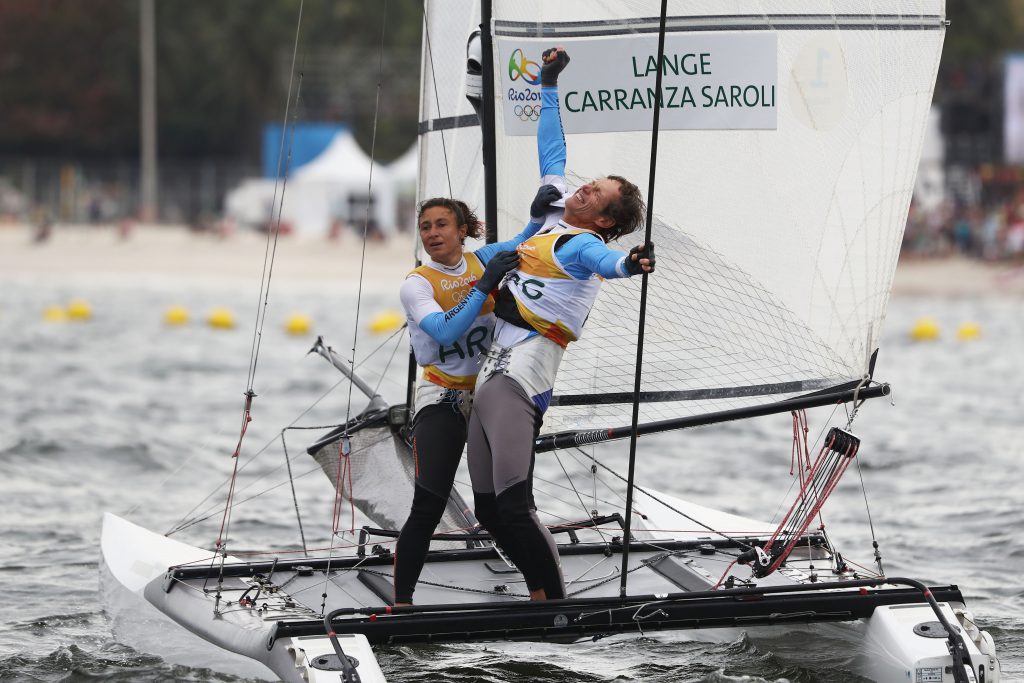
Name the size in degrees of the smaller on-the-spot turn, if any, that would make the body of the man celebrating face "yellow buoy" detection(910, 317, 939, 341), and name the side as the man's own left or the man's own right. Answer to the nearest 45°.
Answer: approximately 135° to the man's own right

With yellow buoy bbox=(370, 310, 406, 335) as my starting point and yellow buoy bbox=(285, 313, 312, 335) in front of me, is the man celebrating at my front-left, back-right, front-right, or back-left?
back-left

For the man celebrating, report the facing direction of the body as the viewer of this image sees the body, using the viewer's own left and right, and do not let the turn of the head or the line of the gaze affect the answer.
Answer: facing the viewer and to the left of the viewer

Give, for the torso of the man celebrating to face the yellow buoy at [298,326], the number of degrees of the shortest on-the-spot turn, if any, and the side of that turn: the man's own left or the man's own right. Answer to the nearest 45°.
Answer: approximately 135° to the man's own right

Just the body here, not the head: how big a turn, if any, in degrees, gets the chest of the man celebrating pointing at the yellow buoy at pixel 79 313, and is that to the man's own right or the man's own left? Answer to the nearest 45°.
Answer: approximately 135° to the man's own right

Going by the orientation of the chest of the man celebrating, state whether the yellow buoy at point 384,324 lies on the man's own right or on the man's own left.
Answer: on the man's own right
